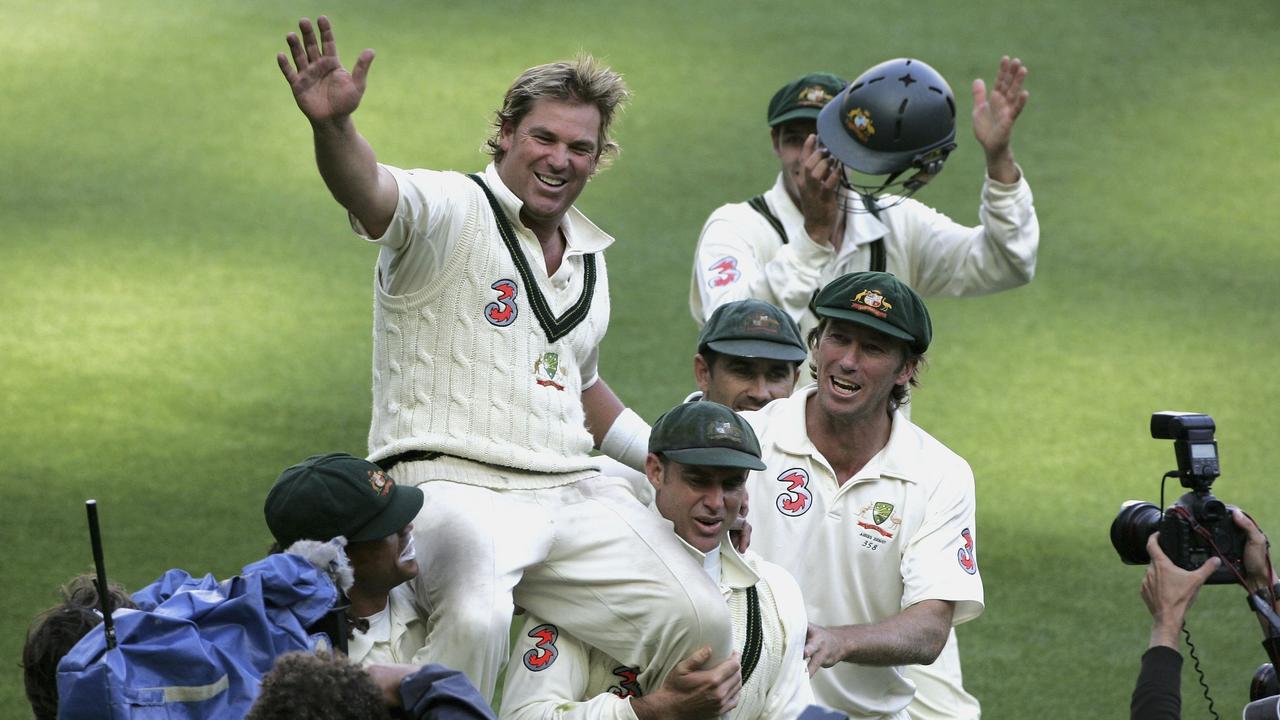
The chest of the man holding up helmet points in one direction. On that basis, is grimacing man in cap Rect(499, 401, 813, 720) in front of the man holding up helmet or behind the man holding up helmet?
in front

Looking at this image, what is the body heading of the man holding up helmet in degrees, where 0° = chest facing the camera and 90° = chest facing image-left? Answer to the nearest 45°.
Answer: approximately 0°

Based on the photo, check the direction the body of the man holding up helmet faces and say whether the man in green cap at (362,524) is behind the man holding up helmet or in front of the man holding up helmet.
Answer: in front

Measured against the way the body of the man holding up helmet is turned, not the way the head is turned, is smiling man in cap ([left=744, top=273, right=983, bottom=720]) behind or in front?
in front
